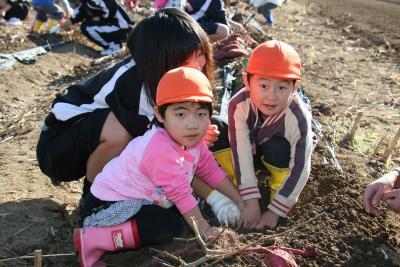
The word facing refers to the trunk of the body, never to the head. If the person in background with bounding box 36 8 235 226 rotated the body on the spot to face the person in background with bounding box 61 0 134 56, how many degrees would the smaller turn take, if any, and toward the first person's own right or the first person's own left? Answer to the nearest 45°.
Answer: approximately 90° to the first person's own left

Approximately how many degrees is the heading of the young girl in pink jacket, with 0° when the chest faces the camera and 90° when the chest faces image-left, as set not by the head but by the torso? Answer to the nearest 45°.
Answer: approximately 315°

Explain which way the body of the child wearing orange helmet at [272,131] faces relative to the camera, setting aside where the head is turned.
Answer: toward the camera

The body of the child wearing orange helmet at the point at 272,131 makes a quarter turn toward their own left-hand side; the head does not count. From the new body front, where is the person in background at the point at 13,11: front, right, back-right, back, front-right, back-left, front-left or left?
back-left

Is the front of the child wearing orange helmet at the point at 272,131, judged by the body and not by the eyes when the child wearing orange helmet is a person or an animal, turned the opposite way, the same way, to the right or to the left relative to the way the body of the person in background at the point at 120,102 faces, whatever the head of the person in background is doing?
to the right

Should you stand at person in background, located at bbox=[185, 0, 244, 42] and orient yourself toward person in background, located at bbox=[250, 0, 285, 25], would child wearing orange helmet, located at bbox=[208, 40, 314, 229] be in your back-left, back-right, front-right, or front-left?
back-right

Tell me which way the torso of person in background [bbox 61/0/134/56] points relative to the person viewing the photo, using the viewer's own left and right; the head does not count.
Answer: facing the viewer and to the left of the viewer

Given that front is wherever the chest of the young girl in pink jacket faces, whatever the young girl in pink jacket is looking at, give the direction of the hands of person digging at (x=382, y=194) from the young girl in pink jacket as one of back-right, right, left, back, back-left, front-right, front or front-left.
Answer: front-left

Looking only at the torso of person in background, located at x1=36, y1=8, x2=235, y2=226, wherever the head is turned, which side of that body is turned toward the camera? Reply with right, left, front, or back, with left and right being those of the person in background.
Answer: right

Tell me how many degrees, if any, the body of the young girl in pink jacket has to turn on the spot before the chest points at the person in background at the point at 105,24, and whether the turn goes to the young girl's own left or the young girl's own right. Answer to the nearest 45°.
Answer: approximately 135° to the young girl's own left

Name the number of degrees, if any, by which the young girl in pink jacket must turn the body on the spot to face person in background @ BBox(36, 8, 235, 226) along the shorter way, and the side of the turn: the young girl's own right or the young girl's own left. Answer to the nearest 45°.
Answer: approximately 180°
